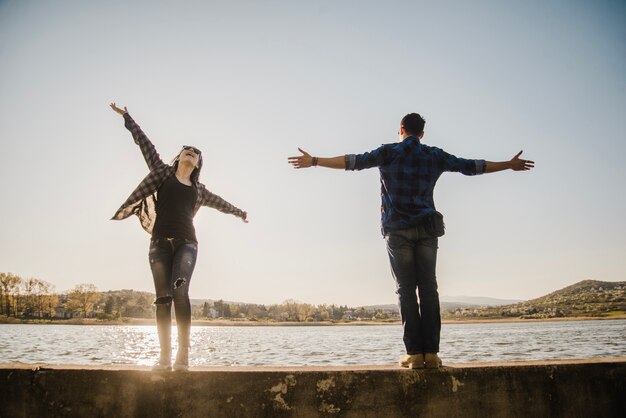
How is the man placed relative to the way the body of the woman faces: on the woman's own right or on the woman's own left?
on the woman's own left

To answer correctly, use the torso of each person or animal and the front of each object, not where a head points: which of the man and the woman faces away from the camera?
the man

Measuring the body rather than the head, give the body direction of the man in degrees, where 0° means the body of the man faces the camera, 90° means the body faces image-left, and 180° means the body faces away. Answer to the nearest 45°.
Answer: approximately 180°

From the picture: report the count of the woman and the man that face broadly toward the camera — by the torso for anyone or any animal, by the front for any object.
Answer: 1

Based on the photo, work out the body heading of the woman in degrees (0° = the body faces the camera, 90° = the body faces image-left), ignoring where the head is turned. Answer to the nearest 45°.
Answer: approximately 0°

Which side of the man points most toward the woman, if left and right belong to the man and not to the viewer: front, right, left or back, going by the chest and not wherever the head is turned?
left
